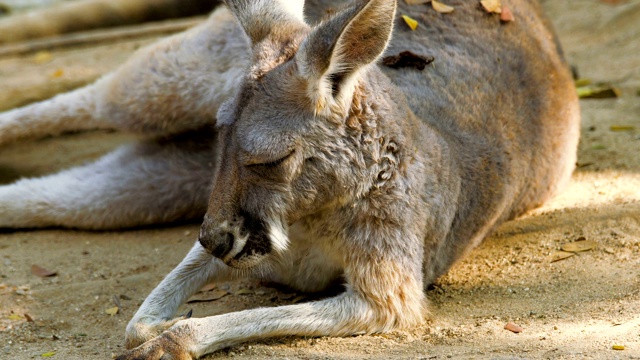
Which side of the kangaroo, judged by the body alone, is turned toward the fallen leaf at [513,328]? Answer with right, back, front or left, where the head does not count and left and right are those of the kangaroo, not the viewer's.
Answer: left

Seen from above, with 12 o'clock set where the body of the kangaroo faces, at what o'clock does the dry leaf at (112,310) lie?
The dry leaf is roughly at 2 o'clock from the kangaroo.

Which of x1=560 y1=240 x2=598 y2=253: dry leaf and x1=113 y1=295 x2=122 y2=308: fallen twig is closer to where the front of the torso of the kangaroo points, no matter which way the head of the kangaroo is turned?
the fallen twig

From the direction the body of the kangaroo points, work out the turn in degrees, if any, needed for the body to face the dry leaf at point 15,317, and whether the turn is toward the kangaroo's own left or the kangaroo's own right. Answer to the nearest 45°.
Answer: approximately 45° to the kangaroo's own right

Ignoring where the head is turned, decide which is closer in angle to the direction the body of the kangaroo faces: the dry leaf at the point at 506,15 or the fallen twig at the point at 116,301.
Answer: the fallen twig

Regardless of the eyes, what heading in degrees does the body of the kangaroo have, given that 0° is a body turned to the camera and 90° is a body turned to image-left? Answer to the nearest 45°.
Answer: approximately 45°

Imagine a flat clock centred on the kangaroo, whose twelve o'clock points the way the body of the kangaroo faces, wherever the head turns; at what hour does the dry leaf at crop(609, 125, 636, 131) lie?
The dry leaf is roughly at 6 o'clock from the kangaroo.

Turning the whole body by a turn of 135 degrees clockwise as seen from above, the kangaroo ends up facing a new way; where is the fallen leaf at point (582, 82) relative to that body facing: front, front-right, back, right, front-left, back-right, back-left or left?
front-right

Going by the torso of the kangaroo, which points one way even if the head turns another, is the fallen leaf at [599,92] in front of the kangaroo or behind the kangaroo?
behind

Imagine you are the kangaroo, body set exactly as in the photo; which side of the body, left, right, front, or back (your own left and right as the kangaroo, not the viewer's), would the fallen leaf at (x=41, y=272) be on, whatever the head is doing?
right
